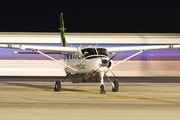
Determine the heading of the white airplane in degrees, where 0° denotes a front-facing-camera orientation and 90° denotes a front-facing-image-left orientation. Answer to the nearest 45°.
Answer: approximately 0°
